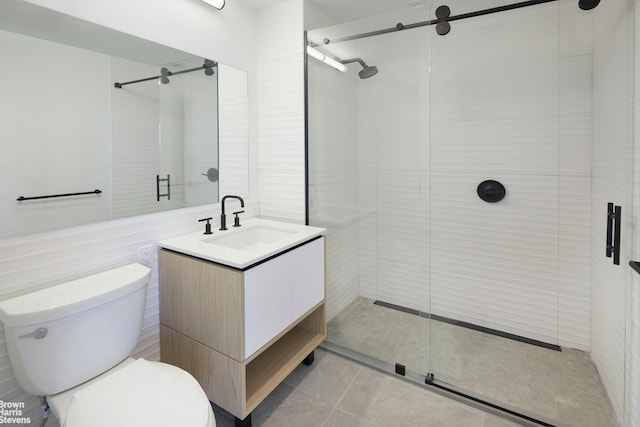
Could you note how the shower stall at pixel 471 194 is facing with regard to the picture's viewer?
facing the viewer and to the left of the viewer

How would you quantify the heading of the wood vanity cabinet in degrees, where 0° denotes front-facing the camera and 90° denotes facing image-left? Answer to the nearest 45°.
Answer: approximately 315°

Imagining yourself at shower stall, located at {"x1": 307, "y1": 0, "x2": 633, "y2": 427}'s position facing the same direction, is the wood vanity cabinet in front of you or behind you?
in front

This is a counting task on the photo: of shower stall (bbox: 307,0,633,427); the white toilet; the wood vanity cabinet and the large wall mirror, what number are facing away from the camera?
0

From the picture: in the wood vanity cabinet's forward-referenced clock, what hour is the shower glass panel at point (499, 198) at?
The shower glass panel is roughly at 10 o'clock from the wood vanity cabinet.

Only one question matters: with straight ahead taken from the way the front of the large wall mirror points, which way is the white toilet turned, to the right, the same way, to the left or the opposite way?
the same way

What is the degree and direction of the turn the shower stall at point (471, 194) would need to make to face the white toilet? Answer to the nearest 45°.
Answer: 0° — it already faces it

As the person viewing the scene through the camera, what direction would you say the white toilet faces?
facing the viewer and to the right of the viewer

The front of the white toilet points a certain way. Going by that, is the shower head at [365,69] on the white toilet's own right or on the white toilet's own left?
on the white toilet's own left

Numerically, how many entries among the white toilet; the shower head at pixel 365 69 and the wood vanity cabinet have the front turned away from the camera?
0

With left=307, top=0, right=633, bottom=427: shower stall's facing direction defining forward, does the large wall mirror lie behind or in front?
in front
